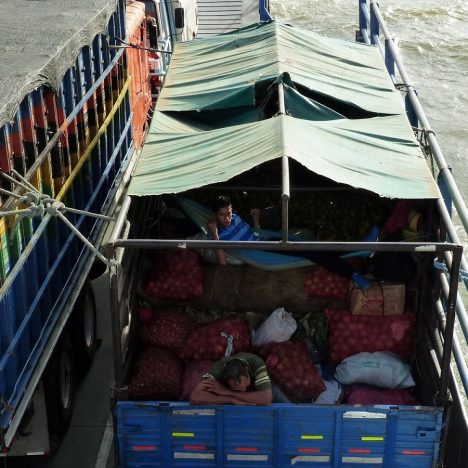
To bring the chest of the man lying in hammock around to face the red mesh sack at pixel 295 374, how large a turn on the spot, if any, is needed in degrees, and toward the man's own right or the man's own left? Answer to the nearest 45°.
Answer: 0° — they already face it

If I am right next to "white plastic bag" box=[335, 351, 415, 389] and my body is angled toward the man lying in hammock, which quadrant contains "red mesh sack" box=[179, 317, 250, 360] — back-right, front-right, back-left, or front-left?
front-left

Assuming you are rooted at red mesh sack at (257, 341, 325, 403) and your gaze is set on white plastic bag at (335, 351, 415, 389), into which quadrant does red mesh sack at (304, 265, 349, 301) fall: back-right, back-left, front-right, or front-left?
front-left

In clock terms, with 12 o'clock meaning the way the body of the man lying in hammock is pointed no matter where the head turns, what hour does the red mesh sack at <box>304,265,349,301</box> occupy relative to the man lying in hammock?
The red mesh sack is roughly at 11 o'clock from the man lying in hammock.

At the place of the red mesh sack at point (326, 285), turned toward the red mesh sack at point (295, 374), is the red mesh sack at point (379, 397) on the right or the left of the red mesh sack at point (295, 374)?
left

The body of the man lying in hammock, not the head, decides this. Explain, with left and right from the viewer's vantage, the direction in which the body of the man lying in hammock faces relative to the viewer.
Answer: facing the viewer and to the right of the viewer

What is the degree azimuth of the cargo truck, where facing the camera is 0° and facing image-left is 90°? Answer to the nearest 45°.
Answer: approximately 180°

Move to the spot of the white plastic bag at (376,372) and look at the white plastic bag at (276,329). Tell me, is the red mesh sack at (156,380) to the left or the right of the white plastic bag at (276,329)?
left

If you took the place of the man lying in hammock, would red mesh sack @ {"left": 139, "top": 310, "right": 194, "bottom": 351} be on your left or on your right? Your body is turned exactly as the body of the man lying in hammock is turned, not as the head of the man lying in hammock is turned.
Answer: on your right

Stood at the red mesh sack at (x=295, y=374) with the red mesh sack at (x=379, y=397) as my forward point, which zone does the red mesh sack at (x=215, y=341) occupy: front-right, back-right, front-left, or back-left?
back-left
